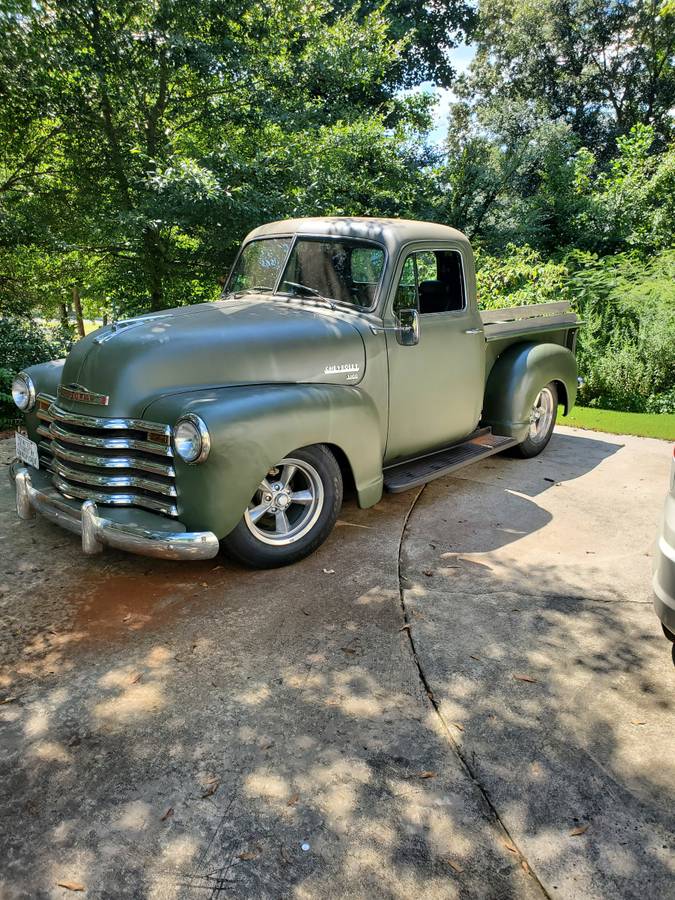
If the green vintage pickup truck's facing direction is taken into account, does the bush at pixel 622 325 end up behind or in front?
behind

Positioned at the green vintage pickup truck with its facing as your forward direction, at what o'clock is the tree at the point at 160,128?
The tree is roughly at 4 o'clock from the green vintage pickup truck.

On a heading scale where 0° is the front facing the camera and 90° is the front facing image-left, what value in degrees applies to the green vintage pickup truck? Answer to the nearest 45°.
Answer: approximately 45°

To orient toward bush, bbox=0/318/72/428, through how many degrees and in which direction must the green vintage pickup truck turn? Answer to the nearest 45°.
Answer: approximately 90° to its right
